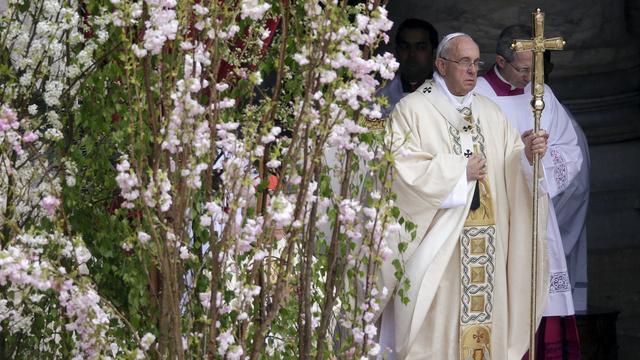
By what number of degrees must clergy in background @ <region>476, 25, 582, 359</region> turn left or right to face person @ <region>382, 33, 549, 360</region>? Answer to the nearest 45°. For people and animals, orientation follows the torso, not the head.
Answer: approximately 90° to its right

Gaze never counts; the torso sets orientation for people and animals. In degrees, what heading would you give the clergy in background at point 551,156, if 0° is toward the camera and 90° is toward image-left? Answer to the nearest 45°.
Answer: approximately 315°

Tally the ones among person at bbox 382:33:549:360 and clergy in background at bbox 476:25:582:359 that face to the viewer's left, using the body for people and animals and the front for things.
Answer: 0

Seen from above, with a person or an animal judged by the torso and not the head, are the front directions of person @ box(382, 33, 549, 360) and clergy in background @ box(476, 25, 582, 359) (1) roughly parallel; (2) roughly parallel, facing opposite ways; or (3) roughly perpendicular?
roughly parallel

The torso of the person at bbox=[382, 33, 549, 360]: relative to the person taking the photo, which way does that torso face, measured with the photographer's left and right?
facing the viewer and to the right of the viewer

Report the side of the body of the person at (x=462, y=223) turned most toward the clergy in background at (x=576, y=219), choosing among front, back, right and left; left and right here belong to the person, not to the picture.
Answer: left
